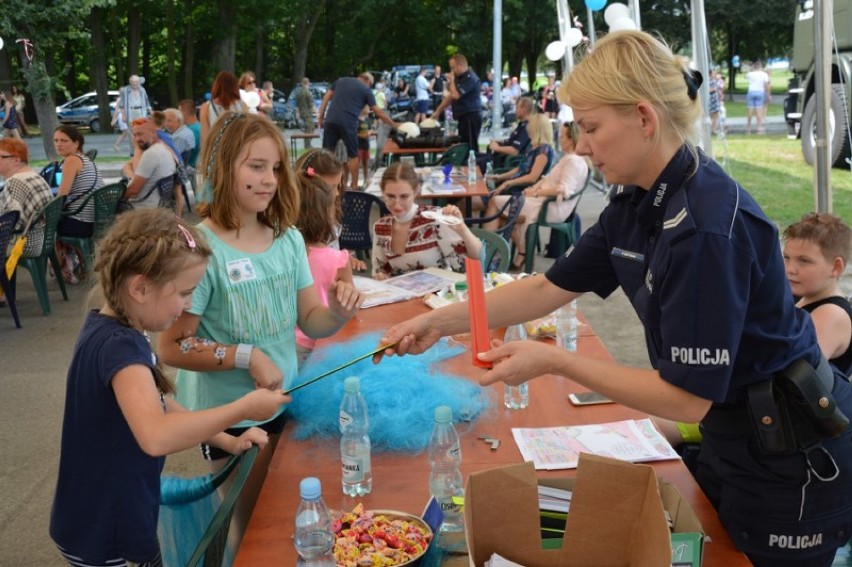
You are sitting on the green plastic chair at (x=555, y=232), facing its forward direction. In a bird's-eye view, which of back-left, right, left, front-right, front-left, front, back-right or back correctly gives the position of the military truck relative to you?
back-right

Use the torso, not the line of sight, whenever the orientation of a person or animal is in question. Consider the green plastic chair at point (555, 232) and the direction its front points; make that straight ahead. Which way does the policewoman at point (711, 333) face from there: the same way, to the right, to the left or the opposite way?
the same way

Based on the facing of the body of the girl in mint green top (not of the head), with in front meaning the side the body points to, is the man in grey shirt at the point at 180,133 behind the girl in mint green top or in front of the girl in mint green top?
behind

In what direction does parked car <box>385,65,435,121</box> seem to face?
toward the camera

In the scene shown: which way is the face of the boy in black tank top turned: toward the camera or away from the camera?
toward the camera

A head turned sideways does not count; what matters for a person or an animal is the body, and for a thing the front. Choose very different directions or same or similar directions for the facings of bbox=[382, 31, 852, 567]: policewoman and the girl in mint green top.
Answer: very different directions

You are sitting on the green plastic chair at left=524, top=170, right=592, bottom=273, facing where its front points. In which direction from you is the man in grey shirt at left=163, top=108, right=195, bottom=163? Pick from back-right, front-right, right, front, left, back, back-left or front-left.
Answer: front-right

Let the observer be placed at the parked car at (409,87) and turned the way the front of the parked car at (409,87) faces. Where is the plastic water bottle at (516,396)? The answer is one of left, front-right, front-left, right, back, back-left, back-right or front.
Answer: front

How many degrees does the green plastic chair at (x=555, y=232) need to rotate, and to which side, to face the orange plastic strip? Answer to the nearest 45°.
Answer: approximately 90° to its left

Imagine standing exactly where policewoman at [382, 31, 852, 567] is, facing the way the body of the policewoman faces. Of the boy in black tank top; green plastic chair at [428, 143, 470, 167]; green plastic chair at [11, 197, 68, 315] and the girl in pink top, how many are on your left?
0

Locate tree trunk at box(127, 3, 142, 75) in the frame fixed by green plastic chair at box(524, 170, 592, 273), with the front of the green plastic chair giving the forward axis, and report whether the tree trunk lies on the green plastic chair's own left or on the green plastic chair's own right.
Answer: on the green plastic chair's own right

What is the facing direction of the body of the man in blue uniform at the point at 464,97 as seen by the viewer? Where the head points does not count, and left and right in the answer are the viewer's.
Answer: facing to the left of the viewer

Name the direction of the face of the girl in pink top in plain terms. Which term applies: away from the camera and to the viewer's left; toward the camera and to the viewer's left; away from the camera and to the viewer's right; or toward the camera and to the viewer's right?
away from the camera and to the viewer's right
